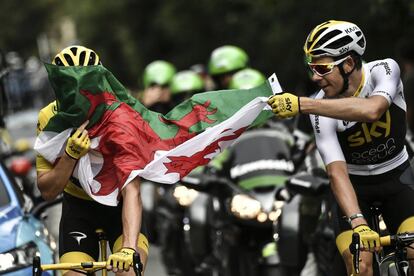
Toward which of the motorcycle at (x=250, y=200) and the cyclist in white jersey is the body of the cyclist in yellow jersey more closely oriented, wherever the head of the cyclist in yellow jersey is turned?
the cyclist in white jersey

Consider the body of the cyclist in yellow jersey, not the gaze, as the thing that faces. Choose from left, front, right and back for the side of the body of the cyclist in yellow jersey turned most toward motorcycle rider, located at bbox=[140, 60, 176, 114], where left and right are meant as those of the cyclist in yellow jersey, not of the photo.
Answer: back

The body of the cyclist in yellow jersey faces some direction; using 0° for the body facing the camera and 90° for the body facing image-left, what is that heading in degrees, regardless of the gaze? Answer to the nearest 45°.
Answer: approximately 0°

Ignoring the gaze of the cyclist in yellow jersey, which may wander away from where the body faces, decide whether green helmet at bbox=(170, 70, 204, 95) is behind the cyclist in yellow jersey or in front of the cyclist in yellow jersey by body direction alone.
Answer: behind

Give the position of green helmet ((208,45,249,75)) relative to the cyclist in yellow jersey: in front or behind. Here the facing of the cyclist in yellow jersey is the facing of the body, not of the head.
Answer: behind

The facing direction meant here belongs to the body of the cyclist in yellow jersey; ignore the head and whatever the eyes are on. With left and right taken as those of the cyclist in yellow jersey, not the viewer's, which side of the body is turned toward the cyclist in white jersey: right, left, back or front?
left
